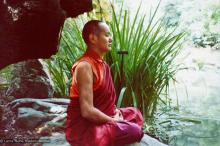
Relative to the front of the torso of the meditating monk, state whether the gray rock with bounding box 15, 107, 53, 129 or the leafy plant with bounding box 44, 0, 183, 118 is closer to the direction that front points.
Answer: the leafy plant

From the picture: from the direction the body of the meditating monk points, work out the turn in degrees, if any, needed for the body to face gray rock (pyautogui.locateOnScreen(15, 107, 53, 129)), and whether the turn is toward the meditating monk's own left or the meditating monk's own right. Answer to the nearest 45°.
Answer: approximately 135° to the meditating monk's own left

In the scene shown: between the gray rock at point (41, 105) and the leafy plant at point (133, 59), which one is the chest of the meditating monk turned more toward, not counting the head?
the leafy plant

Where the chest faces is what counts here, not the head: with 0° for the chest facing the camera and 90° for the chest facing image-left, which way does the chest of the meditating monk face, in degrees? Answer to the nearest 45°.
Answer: approximately 270°
